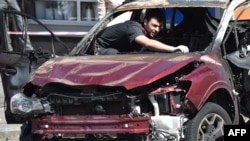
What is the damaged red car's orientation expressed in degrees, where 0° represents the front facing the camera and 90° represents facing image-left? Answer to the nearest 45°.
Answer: approximately 45°

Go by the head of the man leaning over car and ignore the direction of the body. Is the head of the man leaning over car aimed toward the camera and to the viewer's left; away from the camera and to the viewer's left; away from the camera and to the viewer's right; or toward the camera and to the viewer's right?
toward the camera and to the viewer's right
